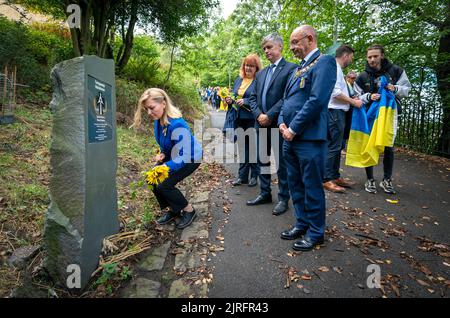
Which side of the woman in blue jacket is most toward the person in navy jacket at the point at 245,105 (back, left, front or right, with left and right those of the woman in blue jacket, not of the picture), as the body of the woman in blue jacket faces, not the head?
back

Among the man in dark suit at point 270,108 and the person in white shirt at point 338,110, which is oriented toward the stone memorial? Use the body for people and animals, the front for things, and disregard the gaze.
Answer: the man in dark suit

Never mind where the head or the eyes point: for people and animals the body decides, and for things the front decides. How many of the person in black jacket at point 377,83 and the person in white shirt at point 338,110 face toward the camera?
1

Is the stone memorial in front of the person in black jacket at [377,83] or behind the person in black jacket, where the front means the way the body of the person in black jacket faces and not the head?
in front

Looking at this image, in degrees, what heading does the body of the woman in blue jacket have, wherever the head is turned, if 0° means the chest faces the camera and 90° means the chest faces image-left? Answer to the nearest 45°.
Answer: approximately 45°

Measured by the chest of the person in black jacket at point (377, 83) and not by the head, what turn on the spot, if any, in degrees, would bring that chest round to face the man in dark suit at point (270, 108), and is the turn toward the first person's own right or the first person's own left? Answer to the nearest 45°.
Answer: approximately 45° to the first person's own right

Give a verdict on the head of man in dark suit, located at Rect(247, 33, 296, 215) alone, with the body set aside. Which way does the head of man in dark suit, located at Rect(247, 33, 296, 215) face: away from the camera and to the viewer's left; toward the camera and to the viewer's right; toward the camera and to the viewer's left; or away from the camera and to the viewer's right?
toward the camera and to the viewer's left

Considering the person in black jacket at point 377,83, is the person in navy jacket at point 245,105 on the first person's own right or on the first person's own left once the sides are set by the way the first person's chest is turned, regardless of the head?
on the first person's own right

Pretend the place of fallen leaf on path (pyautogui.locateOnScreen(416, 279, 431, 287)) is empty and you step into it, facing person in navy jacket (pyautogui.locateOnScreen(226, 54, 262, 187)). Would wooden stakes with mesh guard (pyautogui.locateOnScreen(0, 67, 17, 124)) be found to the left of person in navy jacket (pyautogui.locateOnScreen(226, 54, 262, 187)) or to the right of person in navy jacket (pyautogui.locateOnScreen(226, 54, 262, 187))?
left
